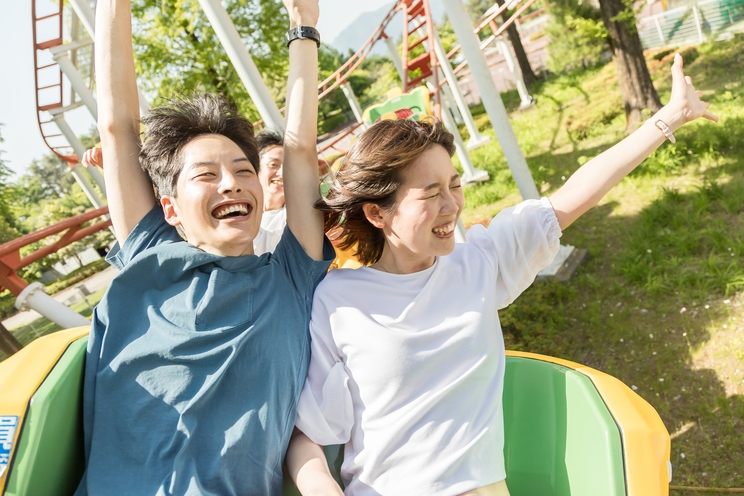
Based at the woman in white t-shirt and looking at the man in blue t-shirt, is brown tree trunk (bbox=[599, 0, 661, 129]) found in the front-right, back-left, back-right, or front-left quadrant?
back-right

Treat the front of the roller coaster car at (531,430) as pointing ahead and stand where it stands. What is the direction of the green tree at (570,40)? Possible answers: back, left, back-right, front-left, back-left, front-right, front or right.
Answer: back-left

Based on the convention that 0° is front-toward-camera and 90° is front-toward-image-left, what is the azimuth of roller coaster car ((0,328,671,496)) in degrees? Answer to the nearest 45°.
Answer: approximately 0°

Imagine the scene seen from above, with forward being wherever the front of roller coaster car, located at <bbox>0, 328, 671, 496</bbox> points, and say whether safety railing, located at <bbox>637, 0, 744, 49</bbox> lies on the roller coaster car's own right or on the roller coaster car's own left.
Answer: on the roller coaster car's own left

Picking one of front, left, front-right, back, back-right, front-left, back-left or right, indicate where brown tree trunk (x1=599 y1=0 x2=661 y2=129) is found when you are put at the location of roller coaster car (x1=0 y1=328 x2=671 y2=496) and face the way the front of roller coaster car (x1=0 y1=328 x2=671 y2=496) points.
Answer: back-left
